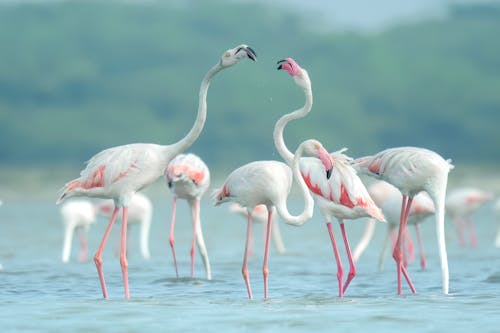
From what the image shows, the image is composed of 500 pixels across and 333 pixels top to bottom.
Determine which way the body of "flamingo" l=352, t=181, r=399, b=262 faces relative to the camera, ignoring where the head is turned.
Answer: to the viewer's left

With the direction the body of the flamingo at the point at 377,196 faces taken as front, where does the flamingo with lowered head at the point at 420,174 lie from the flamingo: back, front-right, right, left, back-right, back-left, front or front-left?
left

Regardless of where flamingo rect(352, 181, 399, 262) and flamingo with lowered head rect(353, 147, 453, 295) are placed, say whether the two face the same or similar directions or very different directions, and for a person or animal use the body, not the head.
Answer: very different directions

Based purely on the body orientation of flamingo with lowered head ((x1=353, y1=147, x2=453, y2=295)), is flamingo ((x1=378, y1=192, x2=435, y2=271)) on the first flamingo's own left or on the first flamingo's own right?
on the first flamingo's own left

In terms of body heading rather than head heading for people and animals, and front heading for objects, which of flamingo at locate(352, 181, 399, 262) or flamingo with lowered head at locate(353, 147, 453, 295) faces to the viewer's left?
the flamingo

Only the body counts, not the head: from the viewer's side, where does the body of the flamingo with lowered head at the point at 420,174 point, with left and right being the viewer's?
facing to the right of the viewer
